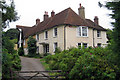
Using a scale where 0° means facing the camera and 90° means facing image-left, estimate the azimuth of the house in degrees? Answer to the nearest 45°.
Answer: approximately 45°
